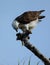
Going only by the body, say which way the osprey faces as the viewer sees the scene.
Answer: to the viewer's left
